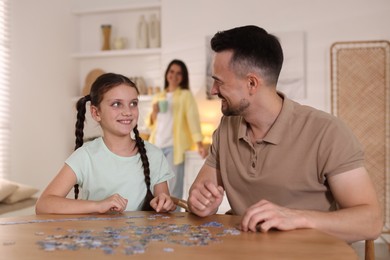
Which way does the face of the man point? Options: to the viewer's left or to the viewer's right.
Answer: to the viewer's left

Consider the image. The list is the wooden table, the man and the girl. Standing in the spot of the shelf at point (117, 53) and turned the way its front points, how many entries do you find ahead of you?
3

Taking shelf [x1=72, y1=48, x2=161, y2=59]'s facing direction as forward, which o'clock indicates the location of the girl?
The girl is roughly at 12 o'clock from the shelf.

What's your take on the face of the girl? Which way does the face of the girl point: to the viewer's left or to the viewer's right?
to the viewer's right

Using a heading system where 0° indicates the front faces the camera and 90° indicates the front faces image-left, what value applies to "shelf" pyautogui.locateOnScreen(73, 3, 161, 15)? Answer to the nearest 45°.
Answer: approximately 0°

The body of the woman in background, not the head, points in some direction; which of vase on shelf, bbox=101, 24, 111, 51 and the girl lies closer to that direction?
the girl

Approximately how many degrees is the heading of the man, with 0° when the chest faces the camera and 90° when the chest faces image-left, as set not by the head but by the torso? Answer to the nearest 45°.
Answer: approximately 45°

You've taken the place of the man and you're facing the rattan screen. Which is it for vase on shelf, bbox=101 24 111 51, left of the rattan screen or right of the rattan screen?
left

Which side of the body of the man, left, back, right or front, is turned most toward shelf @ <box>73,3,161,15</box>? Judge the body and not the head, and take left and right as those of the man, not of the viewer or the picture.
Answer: right

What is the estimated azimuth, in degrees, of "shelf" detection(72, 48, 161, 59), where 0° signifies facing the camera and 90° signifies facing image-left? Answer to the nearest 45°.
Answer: approximately 0°

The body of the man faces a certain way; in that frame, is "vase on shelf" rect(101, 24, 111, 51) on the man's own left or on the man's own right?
on the man's own right

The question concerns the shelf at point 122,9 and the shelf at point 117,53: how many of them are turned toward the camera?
2
